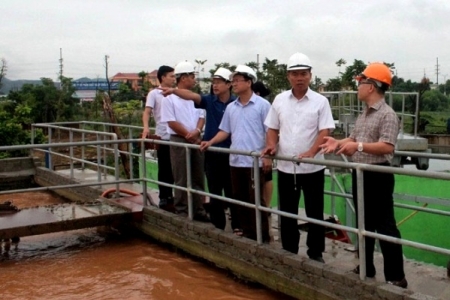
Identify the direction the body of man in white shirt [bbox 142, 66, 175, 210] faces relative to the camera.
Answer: to the viewer's right

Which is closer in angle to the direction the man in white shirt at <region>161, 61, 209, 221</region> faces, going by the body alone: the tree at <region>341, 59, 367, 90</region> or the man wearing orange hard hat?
the man wearing orange hard hat

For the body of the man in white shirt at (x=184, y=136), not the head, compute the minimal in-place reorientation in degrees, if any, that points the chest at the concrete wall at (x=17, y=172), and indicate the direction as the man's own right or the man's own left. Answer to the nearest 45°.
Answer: approximately 180°

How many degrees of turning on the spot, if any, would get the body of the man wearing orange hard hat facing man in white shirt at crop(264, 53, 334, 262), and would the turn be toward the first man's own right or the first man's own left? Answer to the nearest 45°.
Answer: approximately 45° to the first man's own right

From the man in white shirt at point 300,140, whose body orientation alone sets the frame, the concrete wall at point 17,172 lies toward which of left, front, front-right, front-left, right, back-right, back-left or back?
back-right
